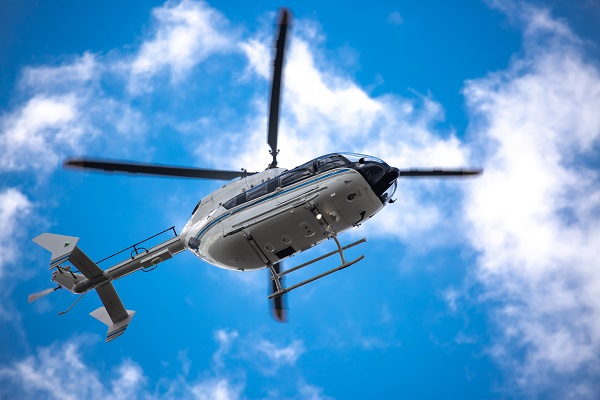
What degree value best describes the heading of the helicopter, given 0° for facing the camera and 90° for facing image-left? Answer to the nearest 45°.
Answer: approximately 315°
